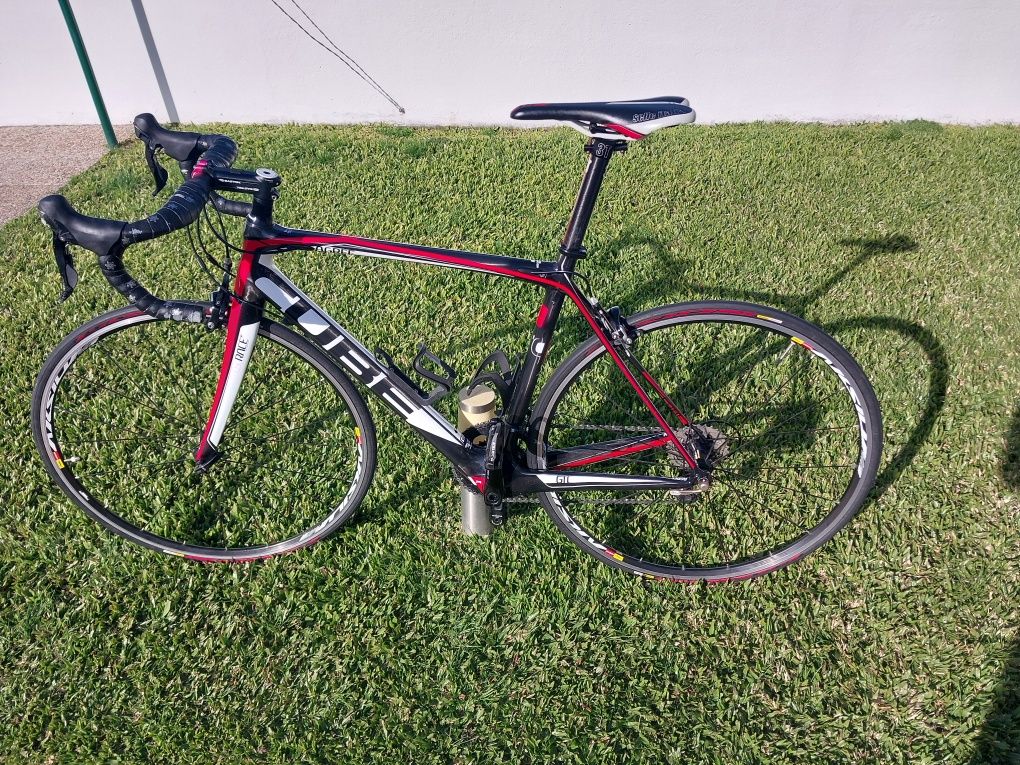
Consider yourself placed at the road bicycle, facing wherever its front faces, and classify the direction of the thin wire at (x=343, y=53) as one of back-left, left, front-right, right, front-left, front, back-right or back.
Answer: right

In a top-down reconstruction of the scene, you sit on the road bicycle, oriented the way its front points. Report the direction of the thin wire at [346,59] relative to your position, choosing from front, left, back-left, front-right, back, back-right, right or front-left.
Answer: right

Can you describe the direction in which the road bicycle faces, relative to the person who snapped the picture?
facing to the left of the viewer

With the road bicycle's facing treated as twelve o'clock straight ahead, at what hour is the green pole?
The green pole is roughly at 2 o'clock from the road bicycle.
